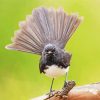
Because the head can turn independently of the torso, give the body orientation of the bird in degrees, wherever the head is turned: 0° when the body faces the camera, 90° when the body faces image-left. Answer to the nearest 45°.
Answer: approximately 0°
